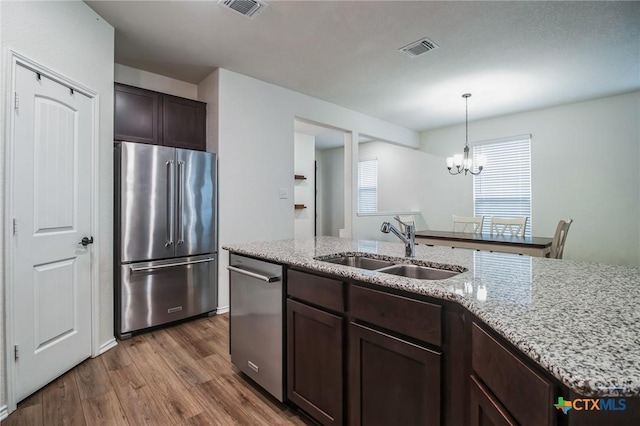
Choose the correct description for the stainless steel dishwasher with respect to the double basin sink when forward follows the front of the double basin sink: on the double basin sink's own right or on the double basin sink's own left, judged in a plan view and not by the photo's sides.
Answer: on the double basin sink's own right

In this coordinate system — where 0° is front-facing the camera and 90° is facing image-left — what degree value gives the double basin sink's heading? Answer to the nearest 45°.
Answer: approximately 45°

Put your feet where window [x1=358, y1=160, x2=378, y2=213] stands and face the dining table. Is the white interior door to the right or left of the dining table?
right

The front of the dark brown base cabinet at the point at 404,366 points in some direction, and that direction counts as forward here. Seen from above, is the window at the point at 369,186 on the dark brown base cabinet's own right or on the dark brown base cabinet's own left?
on the dark brown base cabinet's own right

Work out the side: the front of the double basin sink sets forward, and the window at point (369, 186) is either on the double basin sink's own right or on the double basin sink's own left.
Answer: on the double basin sink's own right

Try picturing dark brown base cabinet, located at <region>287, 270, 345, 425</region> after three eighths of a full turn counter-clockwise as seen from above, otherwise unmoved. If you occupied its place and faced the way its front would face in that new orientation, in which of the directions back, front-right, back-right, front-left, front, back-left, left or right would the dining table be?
front-left

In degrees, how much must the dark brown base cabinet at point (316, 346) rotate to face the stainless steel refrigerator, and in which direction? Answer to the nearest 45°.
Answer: approximately 90° to its right

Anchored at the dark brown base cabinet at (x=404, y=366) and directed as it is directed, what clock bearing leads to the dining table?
The dining table is roughly at 5 o'clock from the dark brown base cabinet.

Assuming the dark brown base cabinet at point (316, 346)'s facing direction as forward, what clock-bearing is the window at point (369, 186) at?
The window is roughly at 5 o'clock from the dark brown base cabinet.

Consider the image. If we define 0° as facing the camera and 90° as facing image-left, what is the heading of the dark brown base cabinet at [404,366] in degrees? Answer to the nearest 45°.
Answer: approximately 45°
